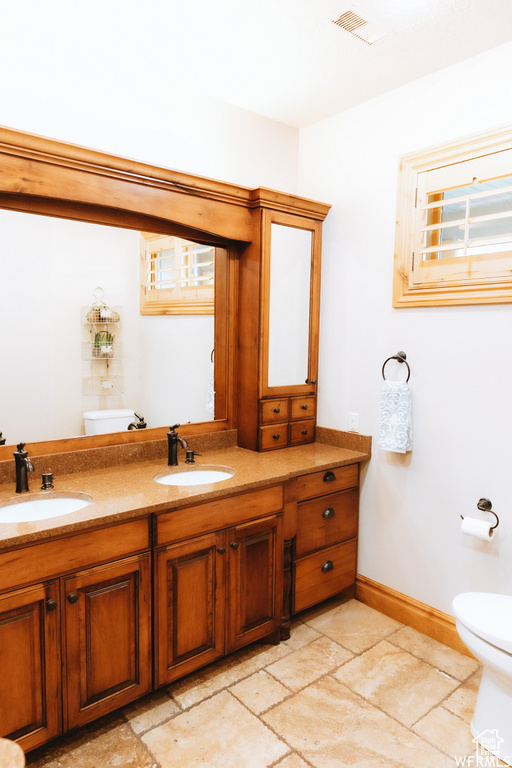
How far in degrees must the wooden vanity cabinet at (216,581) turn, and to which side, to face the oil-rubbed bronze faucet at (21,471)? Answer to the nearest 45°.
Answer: approximately 135° to its right

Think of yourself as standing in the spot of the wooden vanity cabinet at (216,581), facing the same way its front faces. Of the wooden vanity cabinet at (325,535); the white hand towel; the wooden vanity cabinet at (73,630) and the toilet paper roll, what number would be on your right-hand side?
1

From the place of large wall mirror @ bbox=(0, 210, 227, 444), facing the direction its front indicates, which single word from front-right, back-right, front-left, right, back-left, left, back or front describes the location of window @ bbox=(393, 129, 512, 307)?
front-left

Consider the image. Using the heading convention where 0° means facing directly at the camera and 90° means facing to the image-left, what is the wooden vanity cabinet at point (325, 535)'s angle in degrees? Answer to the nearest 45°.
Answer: approximately 315°

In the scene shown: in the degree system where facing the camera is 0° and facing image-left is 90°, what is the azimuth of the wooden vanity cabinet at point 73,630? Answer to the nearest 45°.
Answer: approximately 315°

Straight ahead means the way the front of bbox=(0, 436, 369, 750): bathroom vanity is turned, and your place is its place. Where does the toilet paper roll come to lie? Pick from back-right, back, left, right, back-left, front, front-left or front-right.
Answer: front-left

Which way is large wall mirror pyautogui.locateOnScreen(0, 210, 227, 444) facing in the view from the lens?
facing the viewer and to the right of the viewer

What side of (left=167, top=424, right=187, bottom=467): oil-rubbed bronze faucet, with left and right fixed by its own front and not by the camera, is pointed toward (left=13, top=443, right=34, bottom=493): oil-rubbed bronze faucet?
right

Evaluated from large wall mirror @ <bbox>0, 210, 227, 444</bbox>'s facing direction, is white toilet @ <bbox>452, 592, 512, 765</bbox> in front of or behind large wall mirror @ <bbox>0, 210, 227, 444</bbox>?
in front

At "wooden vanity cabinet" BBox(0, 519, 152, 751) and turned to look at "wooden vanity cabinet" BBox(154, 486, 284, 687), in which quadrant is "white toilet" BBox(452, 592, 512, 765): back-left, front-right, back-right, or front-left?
front-right

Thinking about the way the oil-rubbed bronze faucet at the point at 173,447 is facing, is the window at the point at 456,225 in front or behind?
in front

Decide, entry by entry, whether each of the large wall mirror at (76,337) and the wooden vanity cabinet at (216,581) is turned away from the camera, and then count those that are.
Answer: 0

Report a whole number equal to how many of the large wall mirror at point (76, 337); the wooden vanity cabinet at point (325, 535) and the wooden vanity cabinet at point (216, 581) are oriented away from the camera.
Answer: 0
